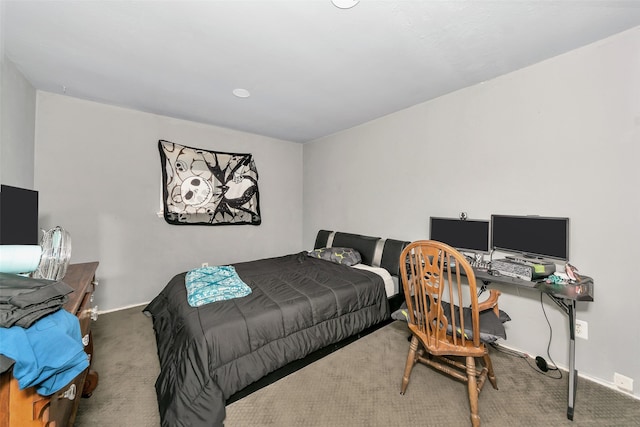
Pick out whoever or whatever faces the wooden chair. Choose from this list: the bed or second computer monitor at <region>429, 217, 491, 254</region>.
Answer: the second computer monitor

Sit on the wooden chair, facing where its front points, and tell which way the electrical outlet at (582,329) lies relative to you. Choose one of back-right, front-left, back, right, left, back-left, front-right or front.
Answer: front

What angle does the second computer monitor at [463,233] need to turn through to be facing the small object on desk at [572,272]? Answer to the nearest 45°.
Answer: approximately 45° to its left

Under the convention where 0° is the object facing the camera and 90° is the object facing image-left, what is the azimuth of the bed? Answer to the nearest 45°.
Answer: approximately 45°

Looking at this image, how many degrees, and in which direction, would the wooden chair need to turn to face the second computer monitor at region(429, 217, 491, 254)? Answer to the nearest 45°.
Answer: approximately 45° to its left

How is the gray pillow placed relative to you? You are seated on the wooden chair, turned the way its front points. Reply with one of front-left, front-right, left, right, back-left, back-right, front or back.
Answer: left

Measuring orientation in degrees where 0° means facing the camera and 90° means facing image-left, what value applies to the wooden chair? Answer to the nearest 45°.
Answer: approximately 225°

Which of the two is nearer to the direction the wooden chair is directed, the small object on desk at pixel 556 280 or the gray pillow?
the small object on desk

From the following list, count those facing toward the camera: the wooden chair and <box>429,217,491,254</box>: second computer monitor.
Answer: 1

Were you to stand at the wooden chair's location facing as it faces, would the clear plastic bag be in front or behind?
behind

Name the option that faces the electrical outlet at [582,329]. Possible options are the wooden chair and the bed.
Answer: the wooden chair

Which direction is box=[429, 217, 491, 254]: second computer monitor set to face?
toward the camera

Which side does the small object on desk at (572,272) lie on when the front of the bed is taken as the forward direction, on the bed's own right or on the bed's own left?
on the bed's own left

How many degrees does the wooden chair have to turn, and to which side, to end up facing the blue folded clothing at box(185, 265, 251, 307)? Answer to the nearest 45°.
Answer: approximately 135° to its left
